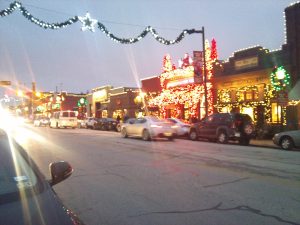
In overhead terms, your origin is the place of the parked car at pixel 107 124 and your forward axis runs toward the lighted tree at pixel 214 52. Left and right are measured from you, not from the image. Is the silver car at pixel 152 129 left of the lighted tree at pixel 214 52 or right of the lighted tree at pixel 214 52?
right

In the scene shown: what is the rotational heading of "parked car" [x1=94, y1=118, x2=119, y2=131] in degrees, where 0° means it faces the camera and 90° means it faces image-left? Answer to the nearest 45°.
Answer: approximately 135°

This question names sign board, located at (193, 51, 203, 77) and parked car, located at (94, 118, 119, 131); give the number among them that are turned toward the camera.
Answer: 1

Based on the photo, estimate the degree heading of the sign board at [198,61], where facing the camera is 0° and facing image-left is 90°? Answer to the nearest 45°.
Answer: approximately 0°

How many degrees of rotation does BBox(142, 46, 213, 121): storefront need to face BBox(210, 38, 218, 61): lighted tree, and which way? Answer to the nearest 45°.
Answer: approximately 90° to its left

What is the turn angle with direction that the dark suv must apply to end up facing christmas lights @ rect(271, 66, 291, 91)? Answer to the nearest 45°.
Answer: approximately 90° to its right

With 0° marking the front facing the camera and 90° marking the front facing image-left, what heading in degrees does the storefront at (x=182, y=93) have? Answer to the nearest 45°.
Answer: approximately 45°
